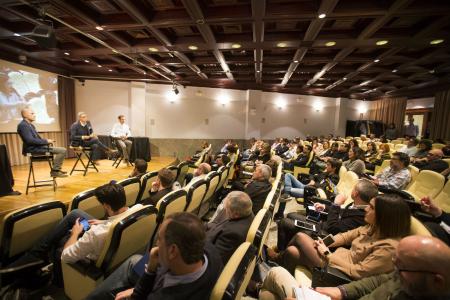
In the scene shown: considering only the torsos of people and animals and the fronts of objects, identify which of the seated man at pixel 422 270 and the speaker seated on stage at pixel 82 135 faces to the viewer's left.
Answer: the seated man

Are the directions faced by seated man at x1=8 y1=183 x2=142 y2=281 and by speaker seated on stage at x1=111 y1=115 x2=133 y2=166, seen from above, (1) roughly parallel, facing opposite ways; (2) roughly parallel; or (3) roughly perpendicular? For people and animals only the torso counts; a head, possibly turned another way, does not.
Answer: roughly parallel, facing opposite ways

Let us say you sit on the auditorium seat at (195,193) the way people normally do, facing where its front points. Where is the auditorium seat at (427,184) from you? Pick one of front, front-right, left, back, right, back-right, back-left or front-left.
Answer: back-right

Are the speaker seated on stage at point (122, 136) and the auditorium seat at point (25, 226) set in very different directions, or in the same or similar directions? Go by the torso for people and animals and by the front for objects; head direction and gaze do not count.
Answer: very different directions

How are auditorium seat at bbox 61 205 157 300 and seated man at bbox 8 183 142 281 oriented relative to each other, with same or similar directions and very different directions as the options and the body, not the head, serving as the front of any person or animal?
same or similar directions

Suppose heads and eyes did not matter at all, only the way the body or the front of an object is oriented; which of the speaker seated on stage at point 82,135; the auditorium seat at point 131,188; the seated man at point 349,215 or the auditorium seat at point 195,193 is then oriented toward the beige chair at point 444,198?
the speaker seated on stage

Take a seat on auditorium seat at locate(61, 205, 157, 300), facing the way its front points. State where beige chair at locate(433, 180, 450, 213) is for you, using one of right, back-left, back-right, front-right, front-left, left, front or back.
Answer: back-right

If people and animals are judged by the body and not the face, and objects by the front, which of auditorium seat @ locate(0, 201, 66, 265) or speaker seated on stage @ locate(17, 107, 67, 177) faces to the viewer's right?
the speaker seated on stage

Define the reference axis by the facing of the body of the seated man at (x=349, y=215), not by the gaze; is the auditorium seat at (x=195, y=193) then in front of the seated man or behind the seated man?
in front

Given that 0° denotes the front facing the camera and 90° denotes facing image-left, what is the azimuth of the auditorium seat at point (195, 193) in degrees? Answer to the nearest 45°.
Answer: approximately 135°

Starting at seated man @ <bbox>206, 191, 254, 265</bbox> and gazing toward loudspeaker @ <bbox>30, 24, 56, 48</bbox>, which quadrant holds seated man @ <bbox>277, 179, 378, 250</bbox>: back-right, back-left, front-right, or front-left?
back-right

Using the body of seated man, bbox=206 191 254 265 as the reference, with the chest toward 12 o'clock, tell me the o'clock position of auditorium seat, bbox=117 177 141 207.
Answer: The auditorium seat is roughly at 12 o'clock from the seated man.

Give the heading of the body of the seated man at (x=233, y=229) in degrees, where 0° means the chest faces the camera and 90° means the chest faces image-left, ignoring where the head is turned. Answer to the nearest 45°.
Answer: approximately 135°

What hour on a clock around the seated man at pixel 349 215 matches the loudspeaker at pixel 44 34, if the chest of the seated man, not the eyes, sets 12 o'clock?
The loudspeaker is roughly at 12 o'clock from the seated man.

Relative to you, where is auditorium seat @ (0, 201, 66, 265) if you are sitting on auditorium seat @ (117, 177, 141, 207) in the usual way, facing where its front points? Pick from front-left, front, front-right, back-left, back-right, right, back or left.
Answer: left

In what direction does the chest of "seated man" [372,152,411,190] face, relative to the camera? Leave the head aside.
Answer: to the viewer's left

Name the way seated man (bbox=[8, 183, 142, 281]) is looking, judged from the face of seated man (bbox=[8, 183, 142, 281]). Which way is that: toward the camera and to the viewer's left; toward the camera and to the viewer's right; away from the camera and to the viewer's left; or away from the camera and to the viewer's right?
away from the camera and to the viewer's left

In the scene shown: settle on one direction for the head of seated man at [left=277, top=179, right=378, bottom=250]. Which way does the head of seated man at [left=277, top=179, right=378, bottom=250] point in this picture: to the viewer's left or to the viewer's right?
to the viewer's left

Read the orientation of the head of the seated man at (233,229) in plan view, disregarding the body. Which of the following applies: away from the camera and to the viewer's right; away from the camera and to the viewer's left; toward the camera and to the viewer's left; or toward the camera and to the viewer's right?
away from the camera and to the viewer's left

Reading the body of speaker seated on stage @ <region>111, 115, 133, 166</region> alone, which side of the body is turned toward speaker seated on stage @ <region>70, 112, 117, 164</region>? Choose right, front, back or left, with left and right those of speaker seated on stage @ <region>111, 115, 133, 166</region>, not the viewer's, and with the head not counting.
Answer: right

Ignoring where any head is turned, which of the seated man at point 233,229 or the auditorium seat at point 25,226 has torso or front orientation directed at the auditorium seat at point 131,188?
the seated man
